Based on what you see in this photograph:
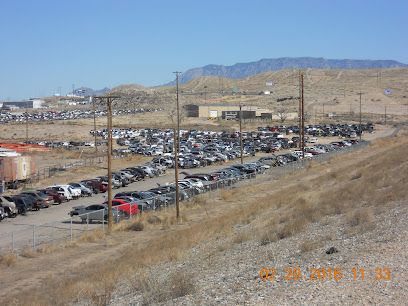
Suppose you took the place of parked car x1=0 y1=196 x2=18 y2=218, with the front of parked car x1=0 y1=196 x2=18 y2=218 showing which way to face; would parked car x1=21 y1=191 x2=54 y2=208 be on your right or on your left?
on your left
